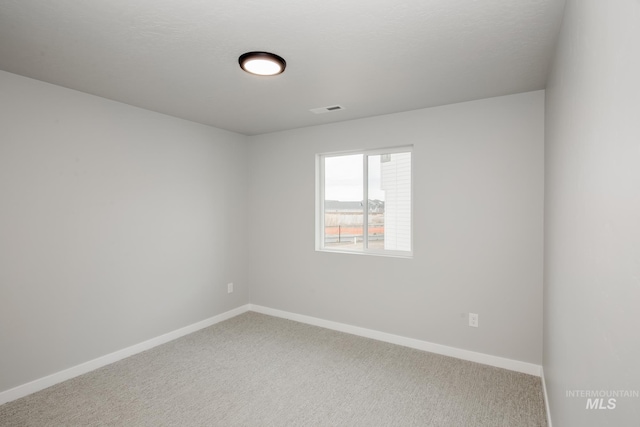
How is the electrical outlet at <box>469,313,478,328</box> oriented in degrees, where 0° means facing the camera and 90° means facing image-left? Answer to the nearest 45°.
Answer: approximately 0°
